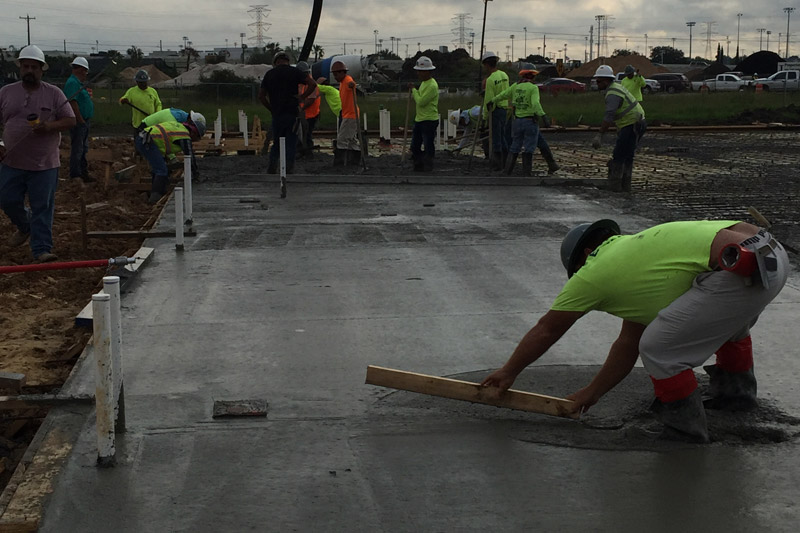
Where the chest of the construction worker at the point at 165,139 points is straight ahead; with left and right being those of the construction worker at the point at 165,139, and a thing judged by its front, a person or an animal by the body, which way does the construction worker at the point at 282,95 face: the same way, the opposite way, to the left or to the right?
to the left

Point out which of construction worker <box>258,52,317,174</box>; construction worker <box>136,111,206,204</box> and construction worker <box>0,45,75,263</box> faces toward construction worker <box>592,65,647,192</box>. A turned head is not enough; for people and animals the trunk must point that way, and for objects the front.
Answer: construction worker <box>136,111,206,204</box>

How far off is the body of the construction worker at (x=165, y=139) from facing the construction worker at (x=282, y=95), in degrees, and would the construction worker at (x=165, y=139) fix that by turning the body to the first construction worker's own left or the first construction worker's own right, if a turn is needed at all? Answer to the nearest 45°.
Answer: approximately 45° to the first construction worker's own left

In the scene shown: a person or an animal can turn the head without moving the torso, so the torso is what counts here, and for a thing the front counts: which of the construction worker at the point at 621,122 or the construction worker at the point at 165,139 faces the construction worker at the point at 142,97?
the construction worker at the point at 621,122

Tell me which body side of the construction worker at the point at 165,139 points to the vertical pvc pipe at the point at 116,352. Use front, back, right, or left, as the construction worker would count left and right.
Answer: right

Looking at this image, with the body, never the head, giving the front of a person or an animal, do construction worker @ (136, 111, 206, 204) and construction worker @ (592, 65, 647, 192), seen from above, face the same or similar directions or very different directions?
very different directions

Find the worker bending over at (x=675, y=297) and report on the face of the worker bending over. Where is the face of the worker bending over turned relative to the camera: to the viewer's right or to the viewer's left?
to the viewer's left

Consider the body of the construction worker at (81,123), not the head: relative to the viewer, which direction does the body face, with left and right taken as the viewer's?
facing to the right of the viewer

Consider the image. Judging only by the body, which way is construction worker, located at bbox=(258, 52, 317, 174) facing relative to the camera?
away from the camera
